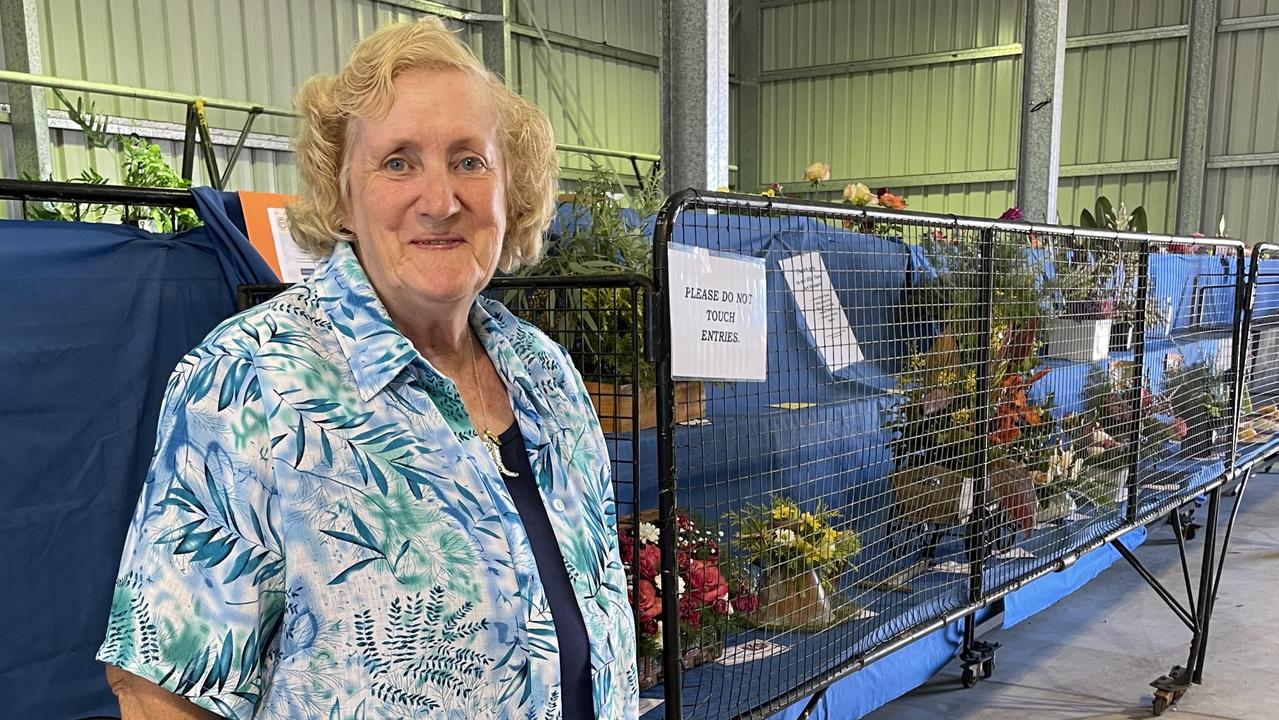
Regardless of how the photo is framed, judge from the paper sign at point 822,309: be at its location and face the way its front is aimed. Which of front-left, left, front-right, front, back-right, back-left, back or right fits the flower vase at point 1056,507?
back-left

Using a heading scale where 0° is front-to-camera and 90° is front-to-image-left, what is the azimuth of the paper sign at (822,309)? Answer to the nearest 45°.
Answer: approximately 0°

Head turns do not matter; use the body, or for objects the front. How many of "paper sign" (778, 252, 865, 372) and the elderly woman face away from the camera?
0

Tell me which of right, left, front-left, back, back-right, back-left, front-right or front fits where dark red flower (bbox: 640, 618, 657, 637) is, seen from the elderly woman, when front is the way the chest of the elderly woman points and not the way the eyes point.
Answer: left

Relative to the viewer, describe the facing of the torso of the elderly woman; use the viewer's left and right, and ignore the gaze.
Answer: facing the viewer and to the right of the viewer

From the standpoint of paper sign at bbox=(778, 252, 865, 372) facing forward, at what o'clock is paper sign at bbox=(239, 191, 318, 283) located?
paper sign at bbox=(239, 191, 318, 283) is roughly at 3 o'clock from paper sign at bbox=(778, 252, 865, 372).

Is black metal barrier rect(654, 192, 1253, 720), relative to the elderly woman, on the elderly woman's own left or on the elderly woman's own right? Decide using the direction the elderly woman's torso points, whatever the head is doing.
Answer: on the elderly woman's own left
